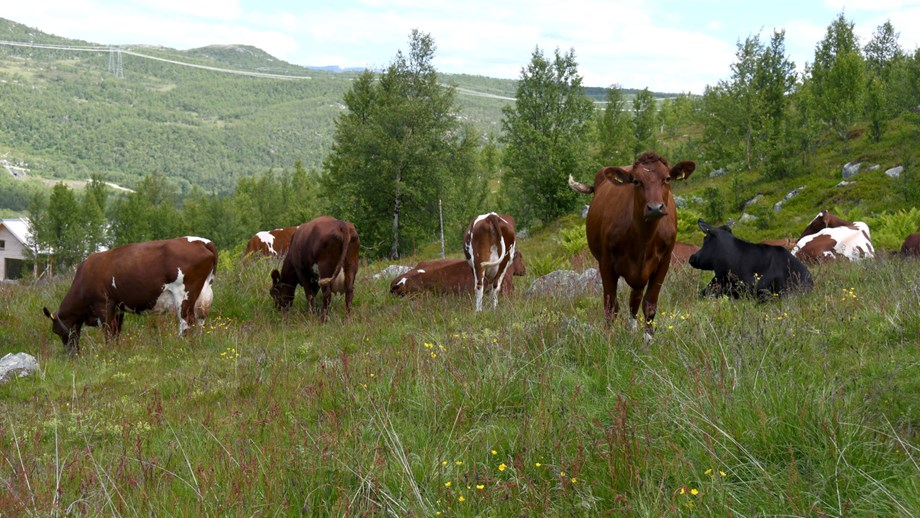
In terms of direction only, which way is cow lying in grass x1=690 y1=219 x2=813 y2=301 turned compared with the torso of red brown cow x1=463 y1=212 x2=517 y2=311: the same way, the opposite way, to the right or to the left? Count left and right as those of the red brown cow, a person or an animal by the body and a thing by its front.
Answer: to the left

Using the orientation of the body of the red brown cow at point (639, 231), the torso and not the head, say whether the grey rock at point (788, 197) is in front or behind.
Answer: behind

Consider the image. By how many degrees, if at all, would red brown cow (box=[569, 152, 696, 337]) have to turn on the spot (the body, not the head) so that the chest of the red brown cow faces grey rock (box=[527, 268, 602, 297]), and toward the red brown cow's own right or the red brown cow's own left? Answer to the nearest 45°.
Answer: approximately 180°

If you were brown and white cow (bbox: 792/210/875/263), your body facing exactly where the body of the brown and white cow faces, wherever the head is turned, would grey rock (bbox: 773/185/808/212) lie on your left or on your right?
on your right

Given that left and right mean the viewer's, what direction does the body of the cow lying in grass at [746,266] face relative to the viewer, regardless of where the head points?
facing to the left of the viewer

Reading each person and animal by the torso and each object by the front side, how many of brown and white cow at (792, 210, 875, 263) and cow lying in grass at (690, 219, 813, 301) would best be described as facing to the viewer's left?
2

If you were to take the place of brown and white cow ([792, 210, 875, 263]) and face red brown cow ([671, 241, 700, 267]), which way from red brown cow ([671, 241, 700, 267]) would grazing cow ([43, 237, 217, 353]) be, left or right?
left

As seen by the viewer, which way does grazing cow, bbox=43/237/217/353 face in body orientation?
to the viewer's left
